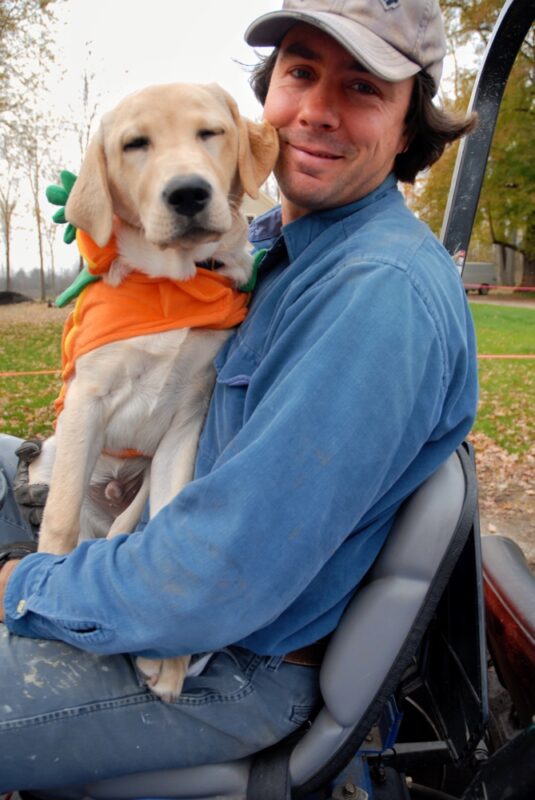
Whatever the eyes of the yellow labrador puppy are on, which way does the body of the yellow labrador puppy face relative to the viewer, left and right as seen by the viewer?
facing the viewer

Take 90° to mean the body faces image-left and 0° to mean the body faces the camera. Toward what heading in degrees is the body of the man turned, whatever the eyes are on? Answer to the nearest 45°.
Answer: approximately 90°
